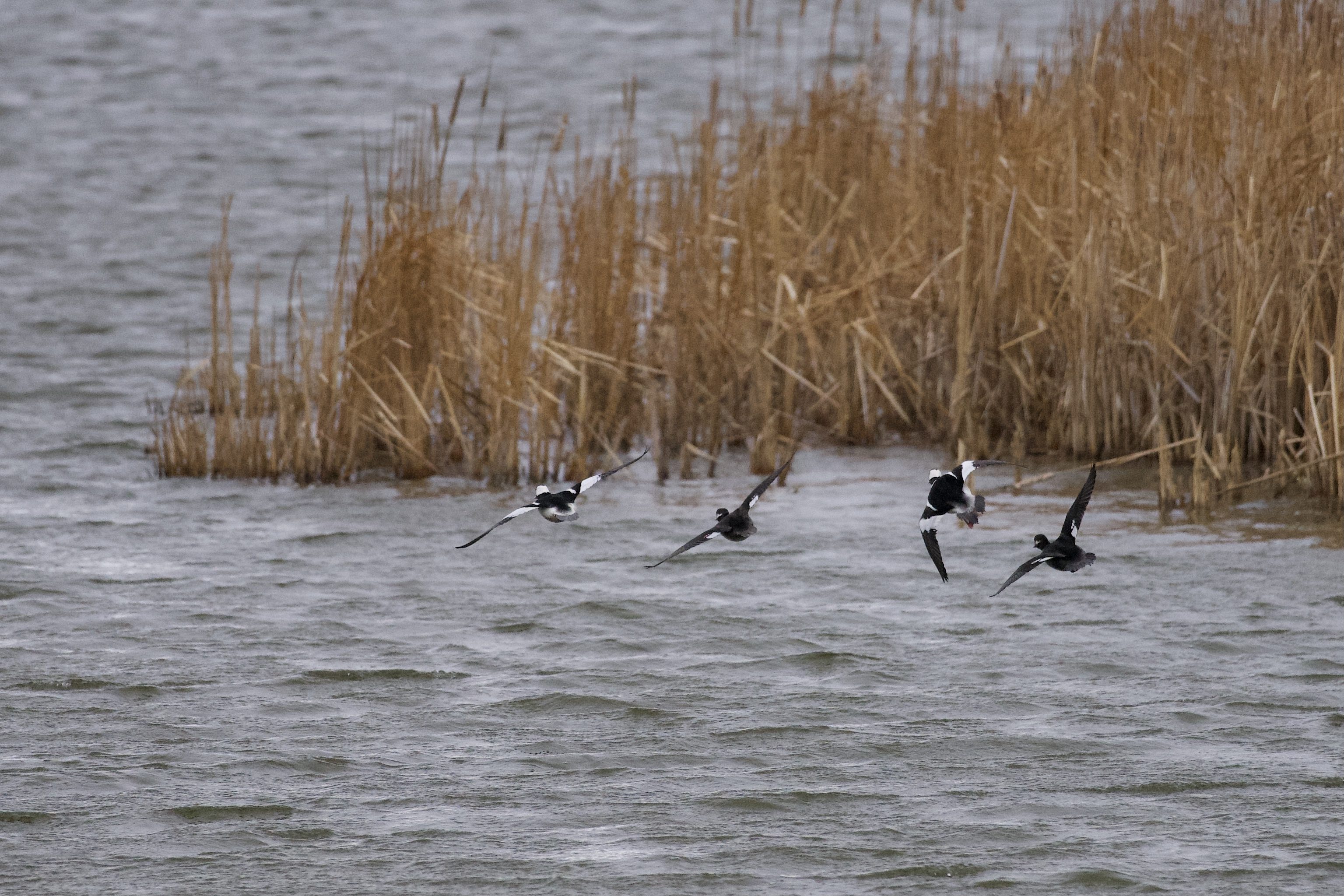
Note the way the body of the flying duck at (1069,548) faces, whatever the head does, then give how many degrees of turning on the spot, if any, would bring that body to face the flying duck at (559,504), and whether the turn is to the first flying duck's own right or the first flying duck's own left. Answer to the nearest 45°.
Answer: approximately 45° to the first flying duck's own left

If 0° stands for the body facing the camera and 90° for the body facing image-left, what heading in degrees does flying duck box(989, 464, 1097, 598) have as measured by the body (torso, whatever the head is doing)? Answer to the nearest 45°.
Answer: approximately 135°

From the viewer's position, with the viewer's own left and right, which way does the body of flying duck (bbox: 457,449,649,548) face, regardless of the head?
facing away from the viewer and to the left of the viewer
